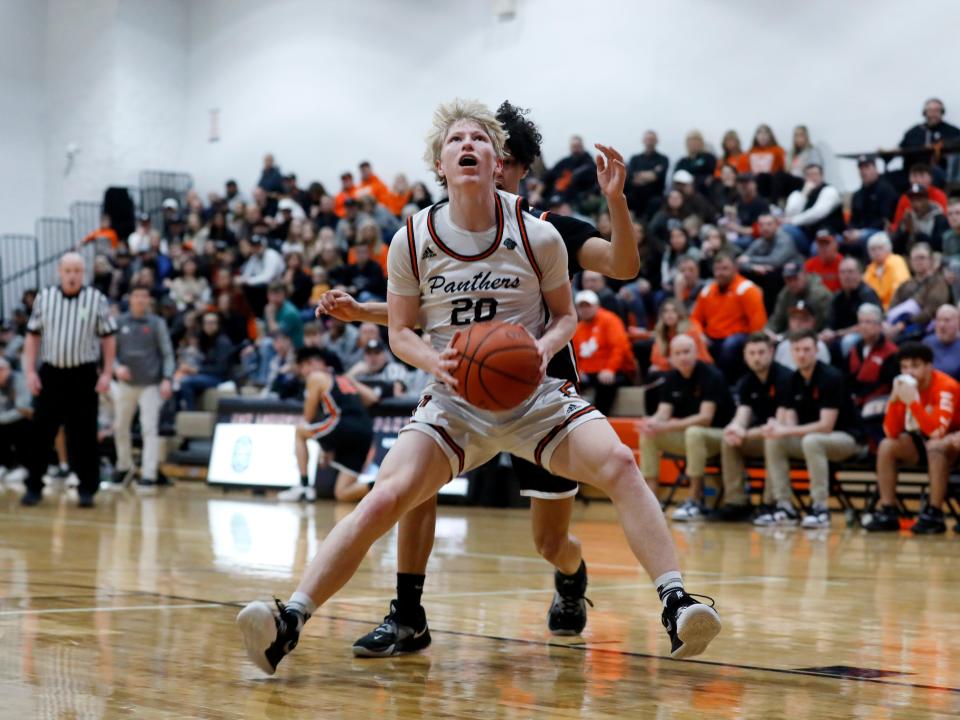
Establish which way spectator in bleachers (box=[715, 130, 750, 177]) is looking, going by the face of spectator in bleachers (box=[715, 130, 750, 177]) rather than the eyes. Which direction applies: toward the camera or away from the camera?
toward the camera

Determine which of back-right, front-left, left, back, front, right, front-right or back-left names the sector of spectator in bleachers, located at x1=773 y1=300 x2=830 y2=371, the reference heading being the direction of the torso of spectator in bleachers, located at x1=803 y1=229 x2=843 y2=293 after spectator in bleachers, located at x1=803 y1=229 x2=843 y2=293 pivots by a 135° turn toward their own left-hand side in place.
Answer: right

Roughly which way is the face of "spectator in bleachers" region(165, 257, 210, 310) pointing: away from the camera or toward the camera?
toward the camera

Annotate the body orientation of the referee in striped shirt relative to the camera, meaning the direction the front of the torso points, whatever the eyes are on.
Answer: toward the camera

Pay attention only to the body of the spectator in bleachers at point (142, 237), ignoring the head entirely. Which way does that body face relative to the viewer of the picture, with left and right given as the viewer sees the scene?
facing the viewer and to the right of the viewer

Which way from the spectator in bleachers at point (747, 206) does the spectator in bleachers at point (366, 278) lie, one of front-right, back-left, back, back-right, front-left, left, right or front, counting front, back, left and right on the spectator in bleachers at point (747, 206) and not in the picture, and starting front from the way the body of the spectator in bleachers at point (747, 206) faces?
front-right

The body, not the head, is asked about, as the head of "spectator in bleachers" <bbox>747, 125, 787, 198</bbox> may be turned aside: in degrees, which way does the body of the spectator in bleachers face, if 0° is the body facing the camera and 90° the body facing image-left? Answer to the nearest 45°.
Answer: approximately 45°

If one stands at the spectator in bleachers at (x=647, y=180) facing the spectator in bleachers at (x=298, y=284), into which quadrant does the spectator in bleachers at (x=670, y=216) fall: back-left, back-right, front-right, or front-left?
back-left

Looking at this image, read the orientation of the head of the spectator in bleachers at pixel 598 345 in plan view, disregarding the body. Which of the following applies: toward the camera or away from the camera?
toward the camera

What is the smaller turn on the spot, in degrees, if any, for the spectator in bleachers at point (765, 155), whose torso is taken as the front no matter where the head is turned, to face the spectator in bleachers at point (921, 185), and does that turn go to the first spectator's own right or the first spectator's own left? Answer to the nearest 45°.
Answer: approximately 90° to the first spectator's own left

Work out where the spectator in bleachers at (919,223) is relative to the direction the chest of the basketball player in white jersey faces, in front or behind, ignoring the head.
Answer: behind

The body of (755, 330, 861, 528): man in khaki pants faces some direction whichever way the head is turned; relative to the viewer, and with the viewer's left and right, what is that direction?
facing the viewer and to the left of the viewer

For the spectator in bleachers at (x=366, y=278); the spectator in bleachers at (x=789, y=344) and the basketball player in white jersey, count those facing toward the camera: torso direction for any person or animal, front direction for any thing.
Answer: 3

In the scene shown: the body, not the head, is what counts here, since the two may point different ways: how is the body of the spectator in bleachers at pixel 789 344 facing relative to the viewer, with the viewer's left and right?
facing the viewer
